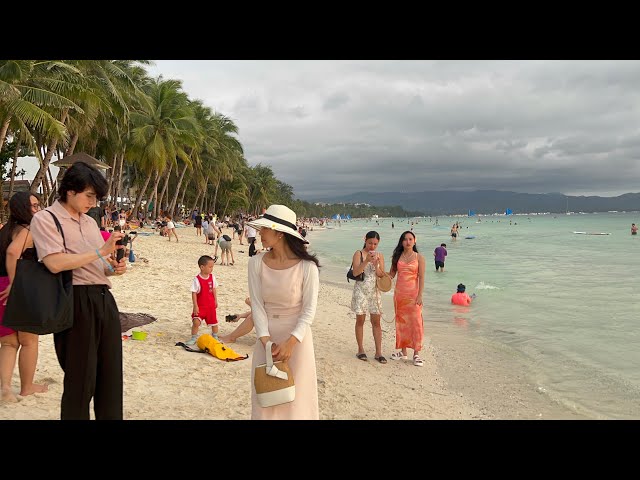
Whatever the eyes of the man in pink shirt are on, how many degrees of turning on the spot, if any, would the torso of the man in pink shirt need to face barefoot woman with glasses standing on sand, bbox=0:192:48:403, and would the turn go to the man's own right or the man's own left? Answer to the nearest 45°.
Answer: approximately 135° to the man's own left

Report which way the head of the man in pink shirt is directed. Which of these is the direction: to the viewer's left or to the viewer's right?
to the viewer's right

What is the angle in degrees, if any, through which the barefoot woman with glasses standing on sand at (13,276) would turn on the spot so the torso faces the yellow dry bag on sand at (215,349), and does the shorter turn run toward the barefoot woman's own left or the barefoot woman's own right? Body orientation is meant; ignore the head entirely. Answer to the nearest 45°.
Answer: approximately 45° to the barefoot woman's own left
